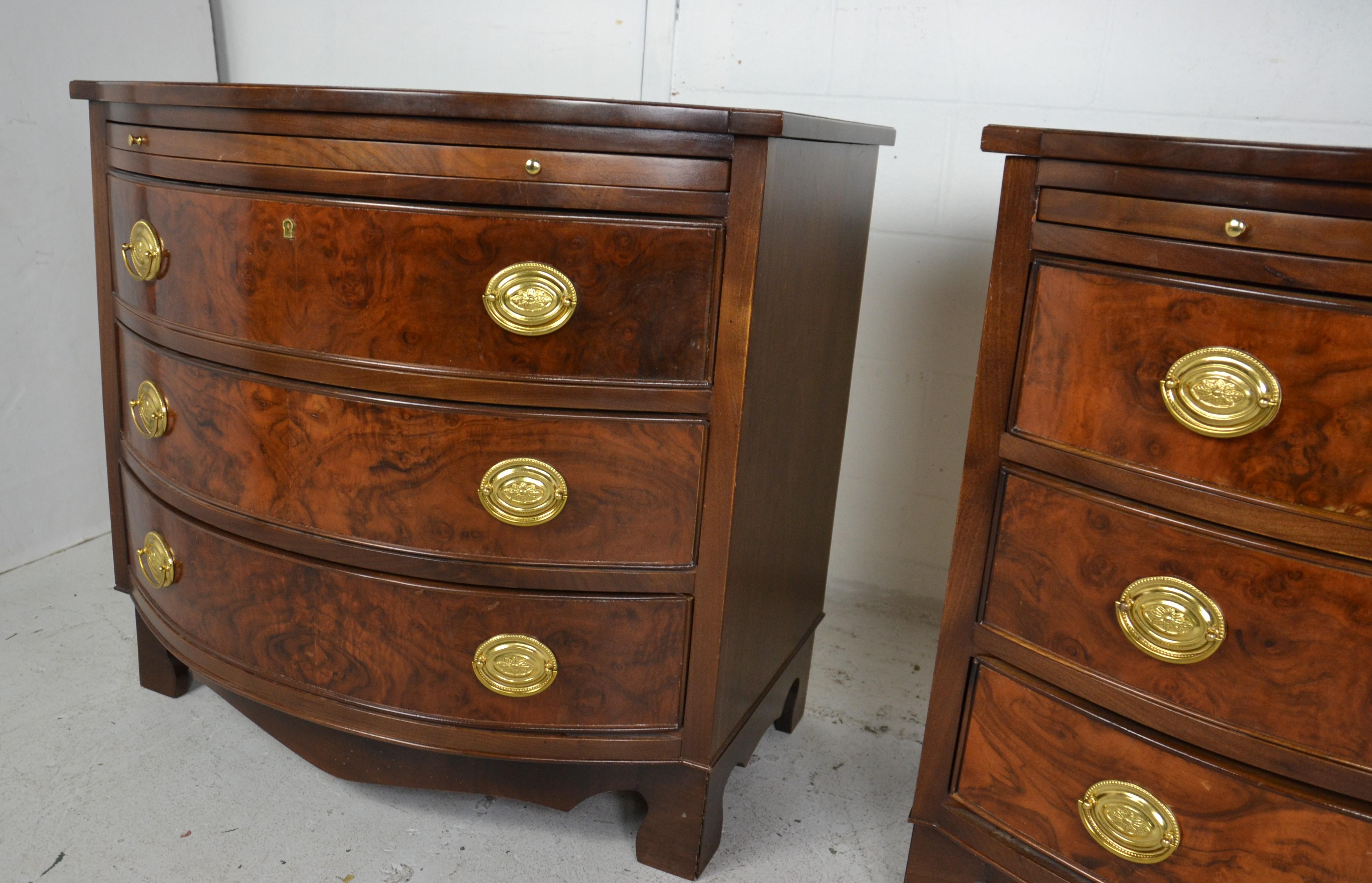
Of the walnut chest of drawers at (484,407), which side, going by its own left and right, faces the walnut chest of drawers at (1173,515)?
left
